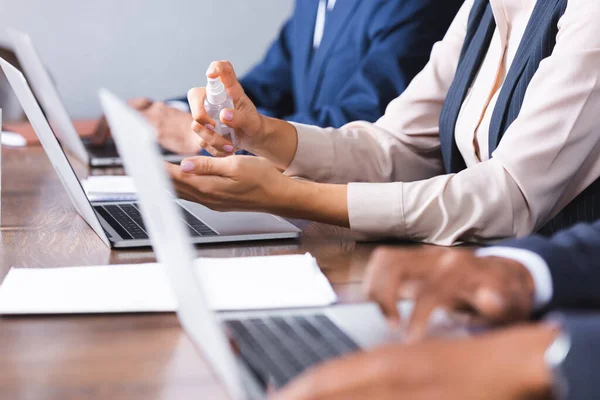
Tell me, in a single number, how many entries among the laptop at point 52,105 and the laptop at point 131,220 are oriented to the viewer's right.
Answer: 2

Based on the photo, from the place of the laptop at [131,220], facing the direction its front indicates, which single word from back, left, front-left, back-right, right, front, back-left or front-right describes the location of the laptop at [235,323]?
right

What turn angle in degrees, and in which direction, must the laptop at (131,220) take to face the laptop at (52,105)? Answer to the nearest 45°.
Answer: approximately 90° to its left

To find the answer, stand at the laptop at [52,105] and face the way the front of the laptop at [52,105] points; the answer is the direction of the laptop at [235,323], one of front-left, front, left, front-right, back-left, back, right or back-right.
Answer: right

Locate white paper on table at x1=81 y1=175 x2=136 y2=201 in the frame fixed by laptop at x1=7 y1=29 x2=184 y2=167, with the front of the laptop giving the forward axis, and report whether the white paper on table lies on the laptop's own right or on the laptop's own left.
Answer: on the laptop's own right

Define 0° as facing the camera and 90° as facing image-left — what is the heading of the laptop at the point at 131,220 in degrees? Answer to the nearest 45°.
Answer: approximately 270°

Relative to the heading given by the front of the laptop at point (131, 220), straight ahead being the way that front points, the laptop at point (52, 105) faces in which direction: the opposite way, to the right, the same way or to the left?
the same way

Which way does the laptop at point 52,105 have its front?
to the viewer's right

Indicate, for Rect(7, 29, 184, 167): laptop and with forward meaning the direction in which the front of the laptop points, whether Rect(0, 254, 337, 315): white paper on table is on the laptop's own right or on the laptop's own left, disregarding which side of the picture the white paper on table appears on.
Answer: on the laptop's own right

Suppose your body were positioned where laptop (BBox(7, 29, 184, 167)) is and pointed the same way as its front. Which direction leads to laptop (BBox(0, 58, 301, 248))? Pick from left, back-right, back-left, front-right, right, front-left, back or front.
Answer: right
